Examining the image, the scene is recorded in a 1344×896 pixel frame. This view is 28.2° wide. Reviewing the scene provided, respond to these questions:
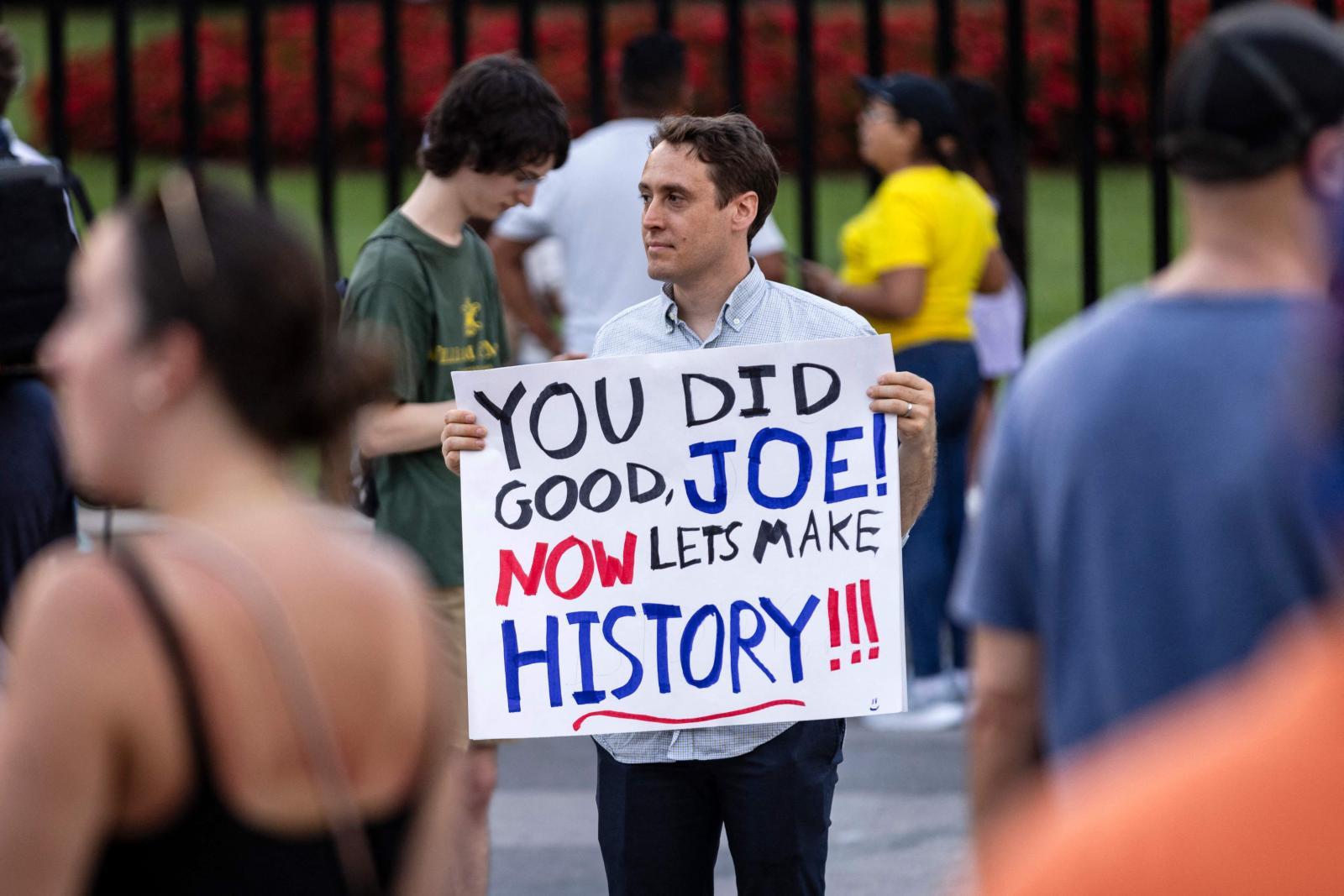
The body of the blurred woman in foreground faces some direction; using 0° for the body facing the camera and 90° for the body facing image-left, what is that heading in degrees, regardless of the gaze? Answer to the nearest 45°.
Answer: approximately 135°

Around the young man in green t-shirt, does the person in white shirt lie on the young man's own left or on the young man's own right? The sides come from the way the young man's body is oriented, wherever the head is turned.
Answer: on the young man's own left

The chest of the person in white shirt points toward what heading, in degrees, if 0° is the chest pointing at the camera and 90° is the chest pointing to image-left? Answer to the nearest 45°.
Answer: approximately 180°

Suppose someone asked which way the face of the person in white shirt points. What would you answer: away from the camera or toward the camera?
away from the camera

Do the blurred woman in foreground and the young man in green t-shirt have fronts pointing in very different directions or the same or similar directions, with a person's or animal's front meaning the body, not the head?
very different directions

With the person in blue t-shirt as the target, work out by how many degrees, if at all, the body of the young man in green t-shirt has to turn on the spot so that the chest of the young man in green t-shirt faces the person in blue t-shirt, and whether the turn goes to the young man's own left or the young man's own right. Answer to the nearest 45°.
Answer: approximately 45° to the young man's own right

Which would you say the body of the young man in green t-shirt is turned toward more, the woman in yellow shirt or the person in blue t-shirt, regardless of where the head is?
the person in blue t-shirt

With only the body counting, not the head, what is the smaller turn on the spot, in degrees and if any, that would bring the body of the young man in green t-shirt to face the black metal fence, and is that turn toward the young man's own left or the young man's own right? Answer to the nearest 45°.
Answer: approximately 135° to the young man's own left

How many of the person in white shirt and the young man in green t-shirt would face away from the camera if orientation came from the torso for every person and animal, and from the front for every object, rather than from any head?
1

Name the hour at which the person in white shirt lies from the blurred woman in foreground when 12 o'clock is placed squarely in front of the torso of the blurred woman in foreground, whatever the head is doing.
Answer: The person in white shirt is roughly at 2 o'clock from the blurred woman in foreground.

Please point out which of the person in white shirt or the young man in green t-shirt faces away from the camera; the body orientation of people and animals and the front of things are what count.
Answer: the person in white shirt

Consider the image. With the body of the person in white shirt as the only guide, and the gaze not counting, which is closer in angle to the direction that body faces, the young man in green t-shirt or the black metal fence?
the black metal fence
